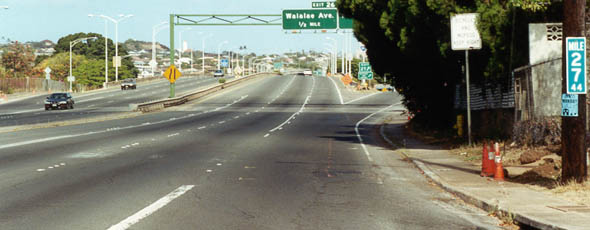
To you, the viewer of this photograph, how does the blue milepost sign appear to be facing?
facing the viewer

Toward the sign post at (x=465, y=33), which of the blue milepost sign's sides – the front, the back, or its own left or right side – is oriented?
back
